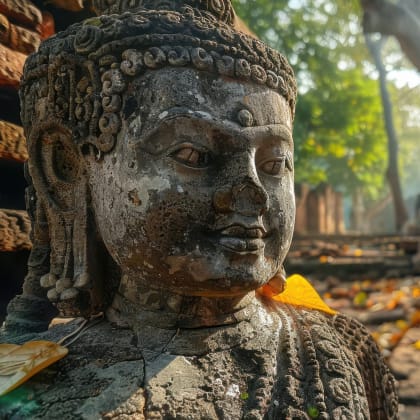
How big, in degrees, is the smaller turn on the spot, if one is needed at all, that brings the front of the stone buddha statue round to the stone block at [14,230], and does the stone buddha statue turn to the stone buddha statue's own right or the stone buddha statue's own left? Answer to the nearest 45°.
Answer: approximately 180°

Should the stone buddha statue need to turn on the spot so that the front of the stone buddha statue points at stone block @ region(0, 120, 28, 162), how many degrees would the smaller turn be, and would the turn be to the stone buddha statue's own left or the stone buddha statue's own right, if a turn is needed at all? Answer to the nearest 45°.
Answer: approximately 180°

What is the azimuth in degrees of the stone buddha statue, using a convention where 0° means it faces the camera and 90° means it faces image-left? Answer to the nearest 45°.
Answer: approximately 315°

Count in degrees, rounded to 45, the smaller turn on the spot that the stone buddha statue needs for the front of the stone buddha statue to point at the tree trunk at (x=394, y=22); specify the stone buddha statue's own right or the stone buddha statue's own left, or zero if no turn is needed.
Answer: approximately 90° to the stone buddha statue's own left

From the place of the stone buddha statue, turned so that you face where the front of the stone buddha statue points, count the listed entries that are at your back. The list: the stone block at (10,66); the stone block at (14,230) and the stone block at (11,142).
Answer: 3

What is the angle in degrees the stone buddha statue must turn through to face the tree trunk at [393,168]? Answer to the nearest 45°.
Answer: approximately 90° to its left

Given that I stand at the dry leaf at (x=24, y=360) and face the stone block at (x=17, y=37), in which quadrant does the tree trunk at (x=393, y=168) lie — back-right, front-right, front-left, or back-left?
front-right
